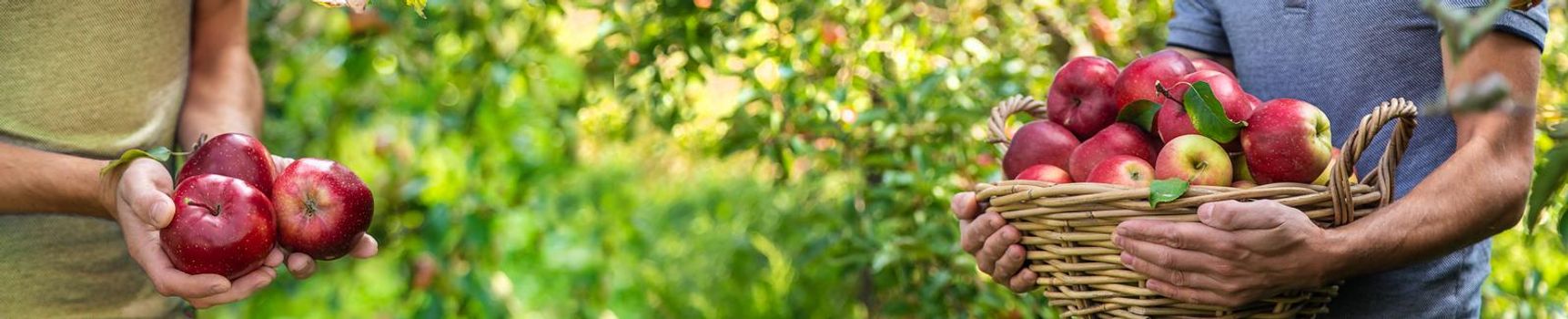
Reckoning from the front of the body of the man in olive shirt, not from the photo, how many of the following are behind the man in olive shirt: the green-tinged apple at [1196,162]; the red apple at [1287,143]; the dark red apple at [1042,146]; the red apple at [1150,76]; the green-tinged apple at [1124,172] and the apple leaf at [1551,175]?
0

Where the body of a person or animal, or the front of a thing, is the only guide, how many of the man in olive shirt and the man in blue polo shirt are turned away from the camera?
0

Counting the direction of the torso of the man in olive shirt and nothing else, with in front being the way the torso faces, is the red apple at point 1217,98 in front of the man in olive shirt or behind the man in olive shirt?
in front

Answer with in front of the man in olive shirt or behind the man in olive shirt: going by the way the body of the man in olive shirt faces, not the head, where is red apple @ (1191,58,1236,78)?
in front

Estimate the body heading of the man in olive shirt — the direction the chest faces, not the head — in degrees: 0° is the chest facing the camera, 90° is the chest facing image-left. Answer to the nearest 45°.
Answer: approximately 315°

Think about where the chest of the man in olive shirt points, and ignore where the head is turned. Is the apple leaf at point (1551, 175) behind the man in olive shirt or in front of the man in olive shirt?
in front

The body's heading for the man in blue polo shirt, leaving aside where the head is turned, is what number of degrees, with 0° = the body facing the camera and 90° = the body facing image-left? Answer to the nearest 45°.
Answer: approximately 45°
